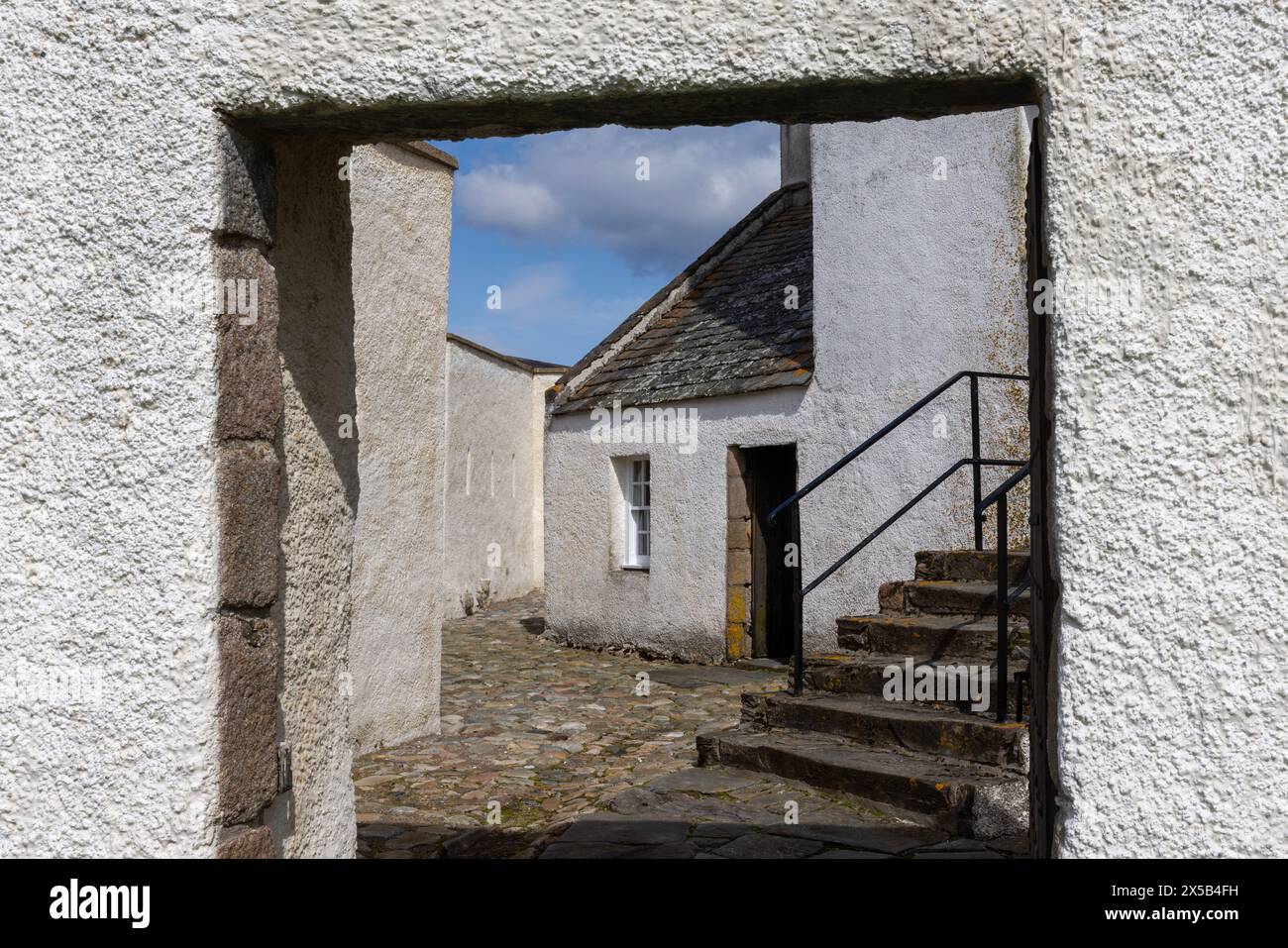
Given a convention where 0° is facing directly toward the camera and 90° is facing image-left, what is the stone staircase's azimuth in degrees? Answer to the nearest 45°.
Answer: approximately 45°

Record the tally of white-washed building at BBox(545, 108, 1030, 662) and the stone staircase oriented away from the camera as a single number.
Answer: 0

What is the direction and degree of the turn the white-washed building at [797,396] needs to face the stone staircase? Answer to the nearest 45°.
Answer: approximately 45° to its left

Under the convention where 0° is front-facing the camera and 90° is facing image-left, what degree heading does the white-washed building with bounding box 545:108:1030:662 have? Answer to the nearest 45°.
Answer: approximately 45°
